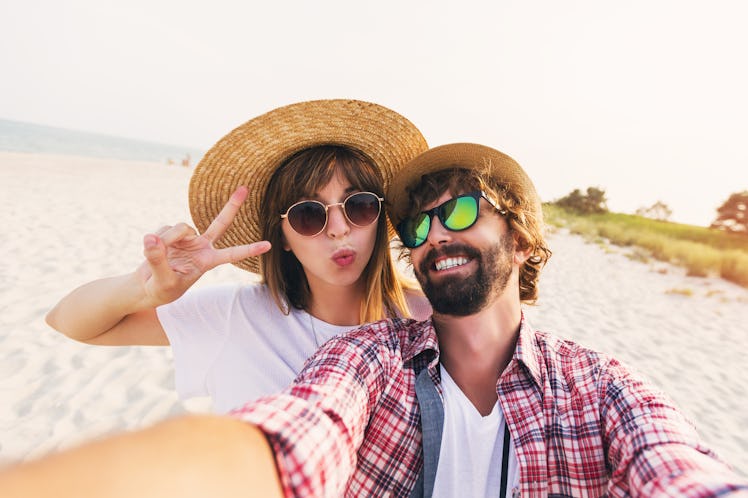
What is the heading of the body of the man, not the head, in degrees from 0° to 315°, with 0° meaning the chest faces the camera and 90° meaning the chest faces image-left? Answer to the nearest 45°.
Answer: approximately 0°

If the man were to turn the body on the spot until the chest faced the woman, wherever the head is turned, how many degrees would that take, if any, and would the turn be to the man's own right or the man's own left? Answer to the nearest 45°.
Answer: approximately 135° to the man's own right
